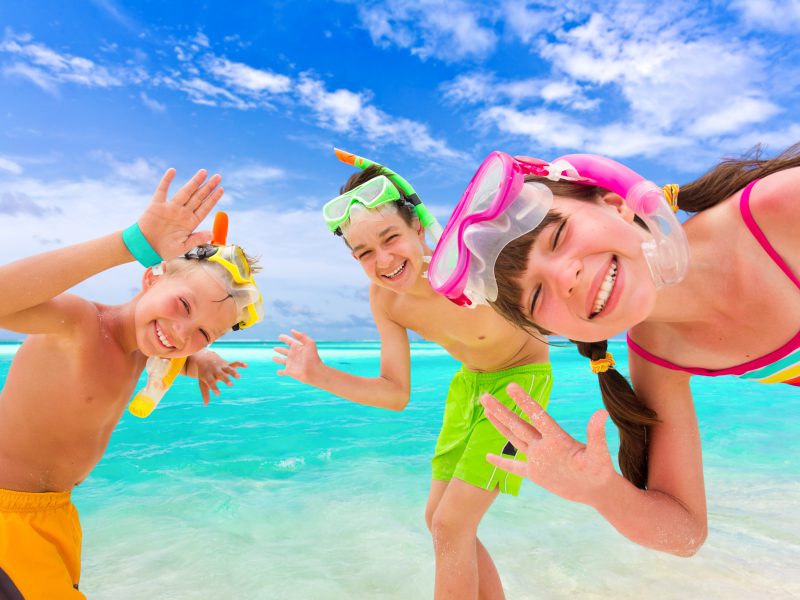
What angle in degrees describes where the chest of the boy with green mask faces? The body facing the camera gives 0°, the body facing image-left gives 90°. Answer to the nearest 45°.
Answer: approximately 0°
